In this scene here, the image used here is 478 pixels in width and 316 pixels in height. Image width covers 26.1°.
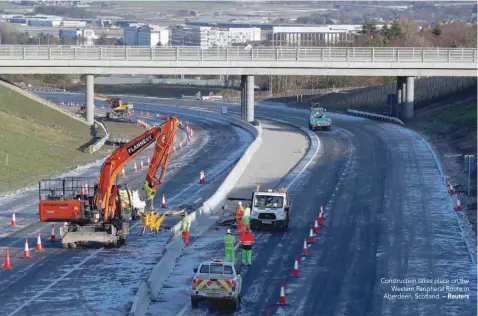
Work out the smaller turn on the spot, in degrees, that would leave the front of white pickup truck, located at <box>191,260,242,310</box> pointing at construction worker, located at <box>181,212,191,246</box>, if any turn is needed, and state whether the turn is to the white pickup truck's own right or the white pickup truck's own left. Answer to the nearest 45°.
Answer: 0° — it already faces them

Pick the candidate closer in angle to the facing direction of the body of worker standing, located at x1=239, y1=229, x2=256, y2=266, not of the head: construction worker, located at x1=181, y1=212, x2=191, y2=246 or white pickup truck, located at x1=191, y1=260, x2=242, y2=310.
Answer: the construction worker

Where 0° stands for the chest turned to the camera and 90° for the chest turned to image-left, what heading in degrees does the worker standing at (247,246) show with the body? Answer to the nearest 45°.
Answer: approximately 180°

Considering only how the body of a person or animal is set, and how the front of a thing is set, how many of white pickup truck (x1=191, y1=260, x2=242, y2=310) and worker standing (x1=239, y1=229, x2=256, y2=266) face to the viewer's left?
0

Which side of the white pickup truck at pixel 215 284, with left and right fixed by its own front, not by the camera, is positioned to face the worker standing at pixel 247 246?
front

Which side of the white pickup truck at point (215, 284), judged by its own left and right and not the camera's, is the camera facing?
back

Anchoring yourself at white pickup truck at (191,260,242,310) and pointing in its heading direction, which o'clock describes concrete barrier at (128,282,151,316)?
The concrete barrier is roughly at 9 o'clock from the white pickup truck.

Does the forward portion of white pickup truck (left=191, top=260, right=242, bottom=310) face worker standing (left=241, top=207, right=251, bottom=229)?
yes
